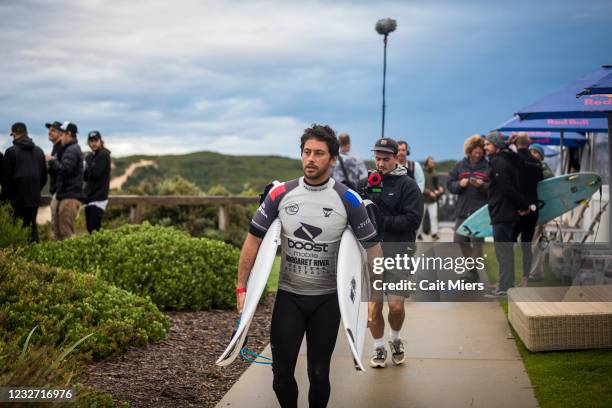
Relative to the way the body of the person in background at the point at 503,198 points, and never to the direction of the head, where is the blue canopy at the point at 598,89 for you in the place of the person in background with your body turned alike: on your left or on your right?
on your left

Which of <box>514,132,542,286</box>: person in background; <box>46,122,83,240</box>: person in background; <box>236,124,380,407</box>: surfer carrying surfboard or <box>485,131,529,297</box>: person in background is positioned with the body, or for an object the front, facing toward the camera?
the surfer carrying surfboard

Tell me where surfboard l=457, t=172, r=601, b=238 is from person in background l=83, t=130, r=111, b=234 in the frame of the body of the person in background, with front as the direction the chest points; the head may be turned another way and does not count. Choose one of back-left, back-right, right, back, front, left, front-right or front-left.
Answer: left

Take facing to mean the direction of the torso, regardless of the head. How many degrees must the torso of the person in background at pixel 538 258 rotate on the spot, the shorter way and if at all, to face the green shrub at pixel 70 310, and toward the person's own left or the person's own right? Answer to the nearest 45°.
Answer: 0° — they already face it

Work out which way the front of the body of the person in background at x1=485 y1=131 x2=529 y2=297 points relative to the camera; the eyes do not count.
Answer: to the viewer's left

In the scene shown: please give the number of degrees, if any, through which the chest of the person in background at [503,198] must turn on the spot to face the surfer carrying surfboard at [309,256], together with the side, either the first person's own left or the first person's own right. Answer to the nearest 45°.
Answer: approximately 90° to the first person's own left

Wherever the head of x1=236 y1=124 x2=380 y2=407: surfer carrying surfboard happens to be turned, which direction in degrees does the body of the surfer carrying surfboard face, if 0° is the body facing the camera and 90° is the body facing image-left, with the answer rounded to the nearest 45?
approximately 0°
